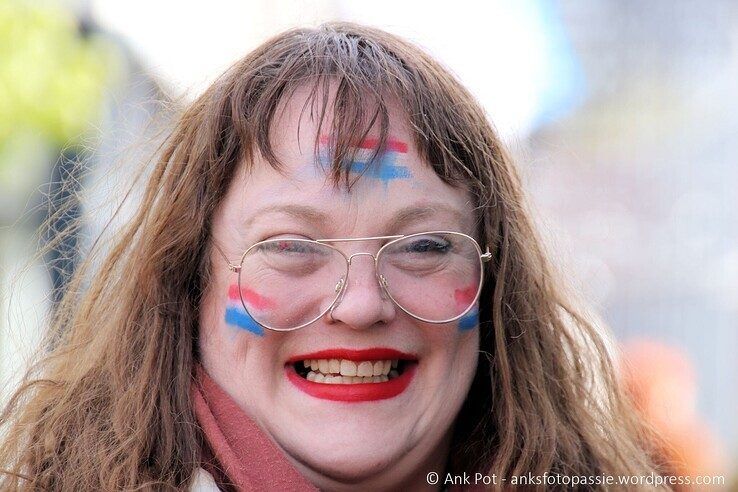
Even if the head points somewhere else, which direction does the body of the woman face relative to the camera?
toward the camera
